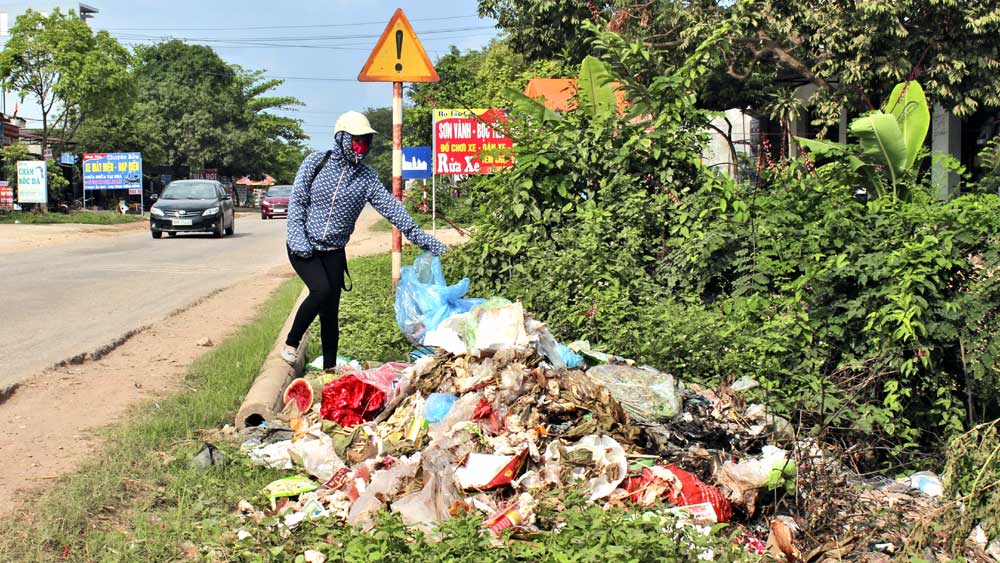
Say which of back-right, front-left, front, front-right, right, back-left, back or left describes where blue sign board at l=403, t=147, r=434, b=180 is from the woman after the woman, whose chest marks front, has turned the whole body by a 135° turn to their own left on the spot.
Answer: front

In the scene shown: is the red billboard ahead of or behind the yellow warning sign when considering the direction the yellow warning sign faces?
behind

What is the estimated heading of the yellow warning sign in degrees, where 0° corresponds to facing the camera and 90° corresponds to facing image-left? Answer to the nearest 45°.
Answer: approximately 0°

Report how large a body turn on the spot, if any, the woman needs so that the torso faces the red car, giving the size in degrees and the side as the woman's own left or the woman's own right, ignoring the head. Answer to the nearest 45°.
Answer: approximately 135° to the woman's own left

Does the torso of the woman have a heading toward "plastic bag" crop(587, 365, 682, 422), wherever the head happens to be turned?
yes

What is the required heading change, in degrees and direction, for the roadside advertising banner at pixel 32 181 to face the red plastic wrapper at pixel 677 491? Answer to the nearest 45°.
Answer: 0° — it already faces it

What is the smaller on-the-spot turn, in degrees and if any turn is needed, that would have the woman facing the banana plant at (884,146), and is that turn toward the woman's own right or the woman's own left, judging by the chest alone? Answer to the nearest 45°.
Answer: approximately 45° to the woman's own left

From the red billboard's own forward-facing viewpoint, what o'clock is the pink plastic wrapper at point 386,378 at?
The pink plastic wrapper is roughly at 12 o'clock from the red billboard.

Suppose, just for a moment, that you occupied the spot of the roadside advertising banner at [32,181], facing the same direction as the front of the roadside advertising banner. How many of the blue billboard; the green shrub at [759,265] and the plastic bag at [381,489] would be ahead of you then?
2

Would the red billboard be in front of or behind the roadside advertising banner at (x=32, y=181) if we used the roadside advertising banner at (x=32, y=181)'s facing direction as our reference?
in front
